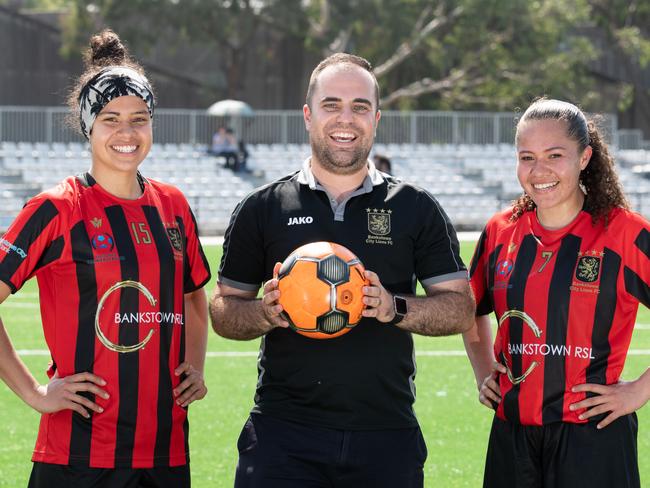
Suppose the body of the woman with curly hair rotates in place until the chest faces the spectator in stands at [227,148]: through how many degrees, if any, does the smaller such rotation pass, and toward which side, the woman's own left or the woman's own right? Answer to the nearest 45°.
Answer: approximately 135° to the woman's own right

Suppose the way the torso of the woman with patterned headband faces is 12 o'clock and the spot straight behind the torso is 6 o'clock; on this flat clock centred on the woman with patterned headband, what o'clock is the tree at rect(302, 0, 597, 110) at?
The tree is roughly at 8 o'clock from the woman with patterned headband.

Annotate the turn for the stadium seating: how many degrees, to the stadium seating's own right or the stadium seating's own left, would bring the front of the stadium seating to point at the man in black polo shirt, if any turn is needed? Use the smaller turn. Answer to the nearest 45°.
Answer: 0° — it already faces them

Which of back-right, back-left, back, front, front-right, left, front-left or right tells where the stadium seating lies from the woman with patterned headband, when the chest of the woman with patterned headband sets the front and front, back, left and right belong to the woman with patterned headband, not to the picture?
back-left

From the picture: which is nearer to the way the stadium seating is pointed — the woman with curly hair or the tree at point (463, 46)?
the woman with curly hair

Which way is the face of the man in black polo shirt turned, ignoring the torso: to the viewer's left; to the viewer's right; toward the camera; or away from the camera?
toward the camera

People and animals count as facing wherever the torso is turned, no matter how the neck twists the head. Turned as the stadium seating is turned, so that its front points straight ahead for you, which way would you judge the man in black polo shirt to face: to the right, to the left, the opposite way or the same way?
the same way

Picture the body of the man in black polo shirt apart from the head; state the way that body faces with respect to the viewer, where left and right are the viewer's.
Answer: facing the viewer

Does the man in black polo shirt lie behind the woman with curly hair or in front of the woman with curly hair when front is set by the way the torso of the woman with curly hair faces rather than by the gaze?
in front

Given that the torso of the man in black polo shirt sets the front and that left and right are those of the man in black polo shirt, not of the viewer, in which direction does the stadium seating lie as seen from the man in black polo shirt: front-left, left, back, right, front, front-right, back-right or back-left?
back

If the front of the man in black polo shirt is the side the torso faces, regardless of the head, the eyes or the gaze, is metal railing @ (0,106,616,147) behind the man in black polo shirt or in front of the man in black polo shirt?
behind

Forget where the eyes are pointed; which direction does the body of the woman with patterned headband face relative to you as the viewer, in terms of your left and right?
facing the viewer and to the right of the viewer

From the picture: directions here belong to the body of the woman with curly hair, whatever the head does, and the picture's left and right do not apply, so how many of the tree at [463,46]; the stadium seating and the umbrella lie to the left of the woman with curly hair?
0

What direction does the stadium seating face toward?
toward the camera
